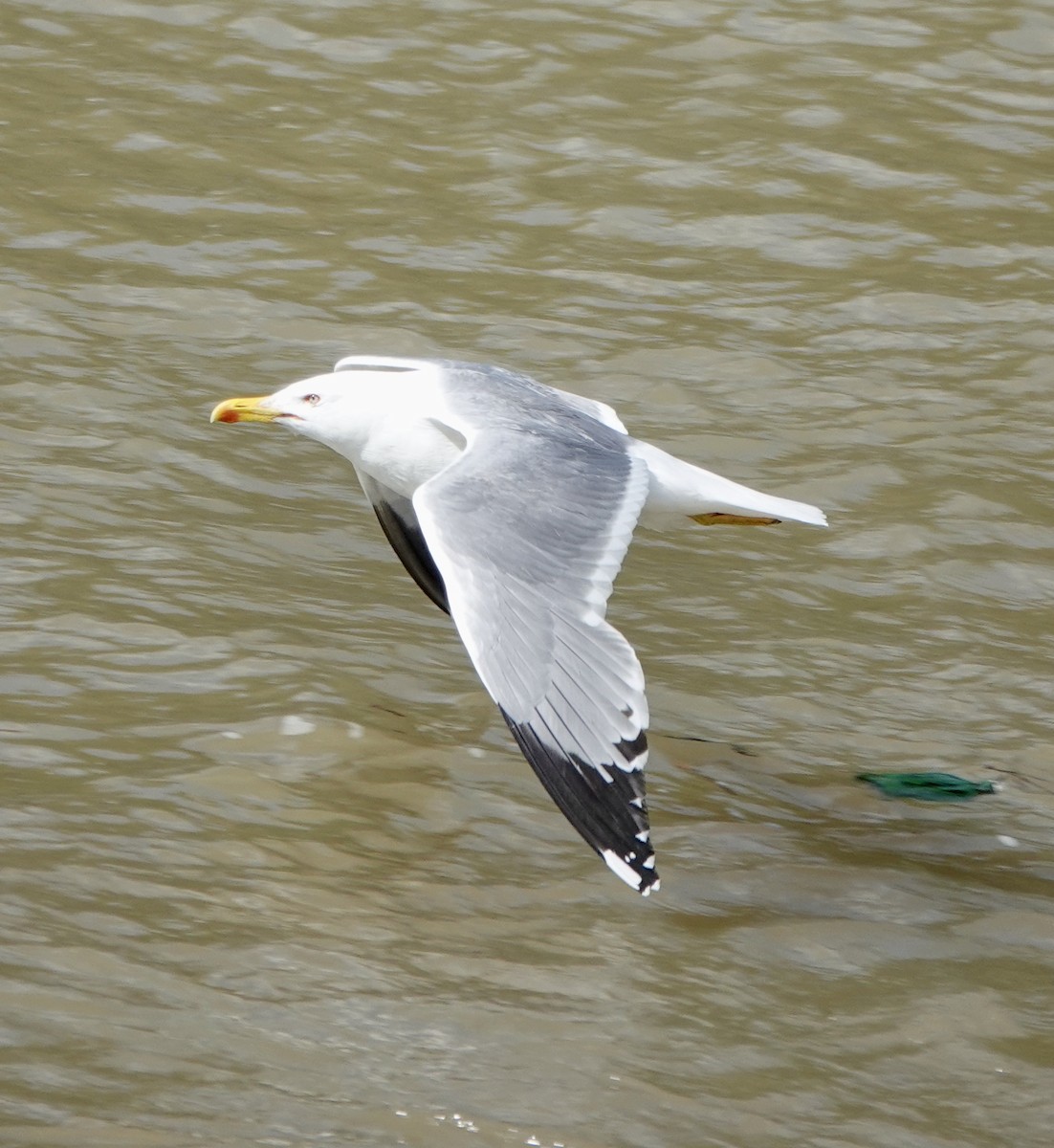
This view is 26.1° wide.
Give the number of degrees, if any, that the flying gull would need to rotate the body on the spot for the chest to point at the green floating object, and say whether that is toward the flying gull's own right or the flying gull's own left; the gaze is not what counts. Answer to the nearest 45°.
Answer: approximately 180°

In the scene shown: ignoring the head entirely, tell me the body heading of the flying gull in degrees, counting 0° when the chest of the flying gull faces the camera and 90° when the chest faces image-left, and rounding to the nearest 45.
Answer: approximately 90°
